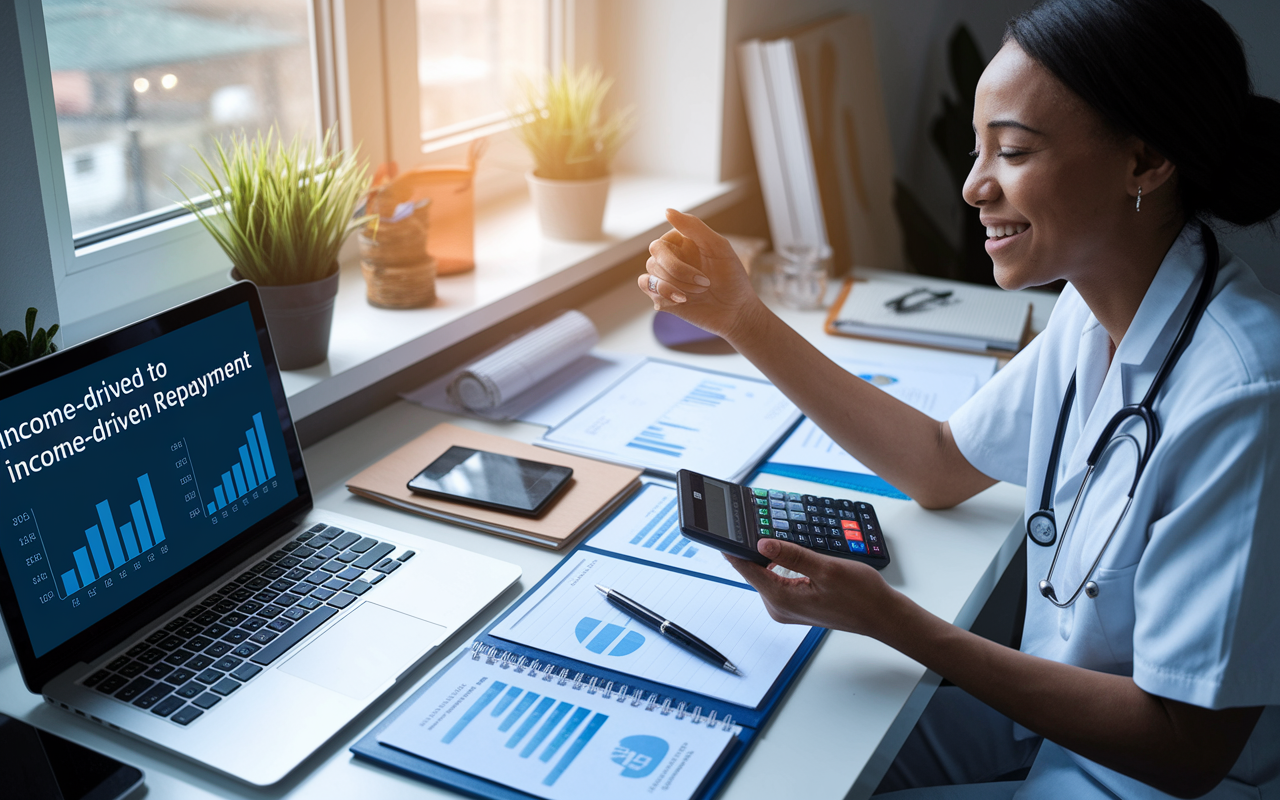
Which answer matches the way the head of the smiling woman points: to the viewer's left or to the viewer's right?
to the viewer's left

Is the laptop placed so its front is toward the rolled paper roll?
no

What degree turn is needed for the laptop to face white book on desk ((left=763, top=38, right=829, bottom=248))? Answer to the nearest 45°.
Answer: approximately 90° to its left

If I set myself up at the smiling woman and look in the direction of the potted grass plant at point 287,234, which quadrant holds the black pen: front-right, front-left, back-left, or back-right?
front-left

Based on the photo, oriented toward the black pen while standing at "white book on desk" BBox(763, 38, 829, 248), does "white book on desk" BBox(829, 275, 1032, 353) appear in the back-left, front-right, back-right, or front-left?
front-left

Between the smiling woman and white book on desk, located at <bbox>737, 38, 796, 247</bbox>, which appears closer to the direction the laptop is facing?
the smiling woman

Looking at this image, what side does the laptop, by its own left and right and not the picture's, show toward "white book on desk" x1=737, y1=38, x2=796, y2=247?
left

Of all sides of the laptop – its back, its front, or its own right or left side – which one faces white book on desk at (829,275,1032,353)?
left

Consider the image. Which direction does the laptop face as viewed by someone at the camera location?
facing the viewer and to the right of the viewer
